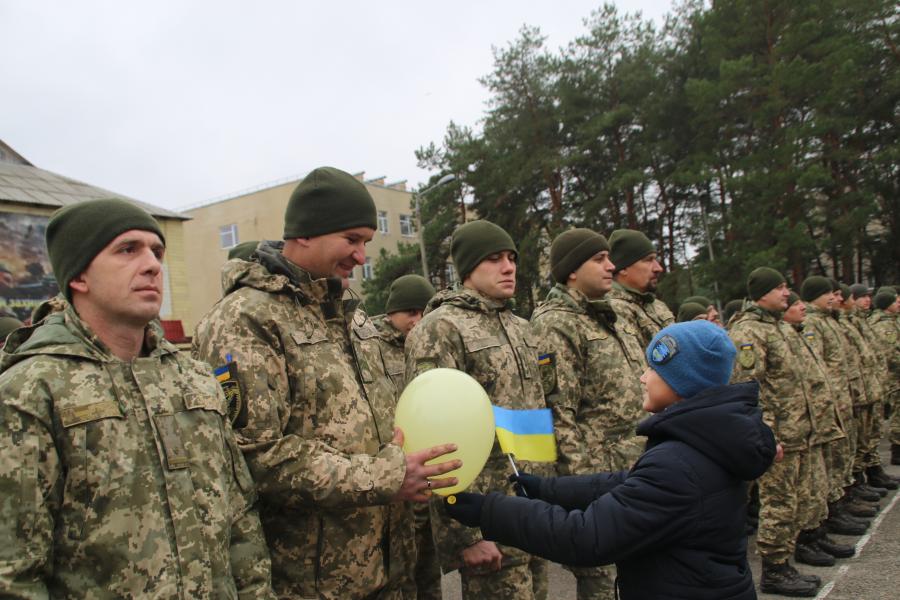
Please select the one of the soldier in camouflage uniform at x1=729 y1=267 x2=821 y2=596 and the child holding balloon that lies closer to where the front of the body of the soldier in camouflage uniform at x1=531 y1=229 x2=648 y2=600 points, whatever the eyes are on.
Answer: the child holding balloon

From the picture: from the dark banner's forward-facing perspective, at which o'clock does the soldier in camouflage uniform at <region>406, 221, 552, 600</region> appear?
The soldier in camouflage uniform is roughly at 12 o'clock from the dark banner.

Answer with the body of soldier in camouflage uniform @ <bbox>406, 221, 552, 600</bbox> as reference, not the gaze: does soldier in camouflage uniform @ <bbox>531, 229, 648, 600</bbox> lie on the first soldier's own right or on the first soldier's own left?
on the first soldier's own left

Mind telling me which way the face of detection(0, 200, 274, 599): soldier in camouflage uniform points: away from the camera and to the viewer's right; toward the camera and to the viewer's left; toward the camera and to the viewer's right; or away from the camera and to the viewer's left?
toward the camera and to the viewer's right

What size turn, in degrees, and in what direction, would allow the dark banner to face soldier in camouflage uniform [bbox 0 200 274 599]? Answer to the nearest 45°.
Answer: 0° — it already faces them

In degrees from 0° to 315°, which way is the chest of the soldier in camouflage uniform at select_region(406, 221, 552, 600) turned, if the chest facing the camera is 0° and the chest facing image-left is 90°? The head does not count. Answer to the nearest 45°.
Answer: approximately 315°
